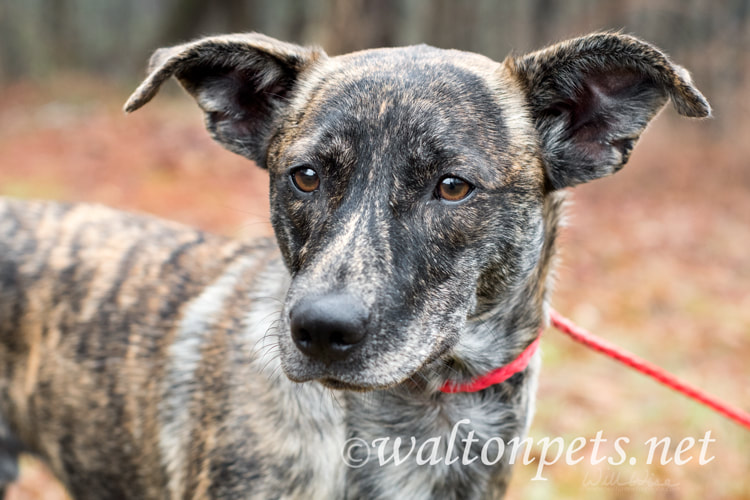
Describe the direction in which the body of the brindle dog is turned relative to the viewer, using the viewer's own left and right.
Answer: facing the viewer and to the right of the viewer
